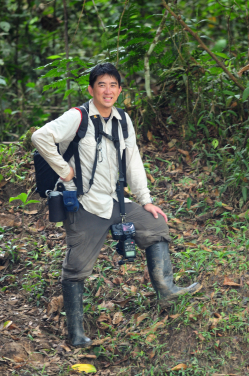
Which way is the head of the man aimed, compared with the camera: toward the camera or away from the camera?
toward the camera

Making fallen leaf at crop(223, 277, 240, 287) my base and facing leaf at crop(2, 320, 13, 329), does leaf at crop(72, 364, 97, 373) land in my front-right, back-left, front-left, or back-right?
front-left

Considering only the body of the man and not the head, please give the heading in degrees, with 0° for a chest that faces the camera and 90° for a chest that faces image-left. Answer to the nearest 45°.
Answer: approximately 315°

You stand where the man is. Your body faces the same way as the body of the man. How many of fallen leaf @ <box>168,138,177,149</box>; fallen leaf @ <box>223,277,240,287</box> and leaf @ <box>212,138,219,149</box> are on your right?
0
